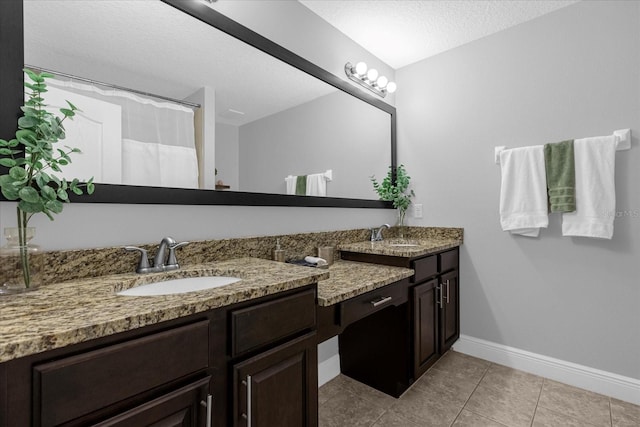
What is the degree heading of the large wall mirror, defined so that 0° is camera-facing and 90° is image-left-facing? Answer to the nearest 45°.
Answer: approximately 315°

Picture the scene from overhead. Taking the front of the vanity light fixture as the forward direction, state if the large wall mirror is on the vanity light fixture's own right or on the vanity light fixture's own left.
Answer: on the vanity light fixture's own right

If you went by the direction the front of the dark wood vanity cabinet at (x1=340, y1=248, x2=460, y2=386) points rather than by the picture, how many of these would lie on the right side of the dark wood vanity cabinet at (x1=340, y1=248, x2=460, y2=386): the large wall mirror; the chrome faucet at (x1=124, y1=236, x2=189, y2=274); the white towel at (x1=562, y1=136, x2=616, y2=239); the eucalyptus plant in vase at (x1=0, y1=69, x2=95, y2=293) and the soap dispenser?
4

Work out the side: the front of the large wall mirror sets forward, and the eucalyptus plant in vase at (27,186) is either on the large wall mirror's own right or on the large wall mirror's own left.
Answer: on the large wall mirror's own right

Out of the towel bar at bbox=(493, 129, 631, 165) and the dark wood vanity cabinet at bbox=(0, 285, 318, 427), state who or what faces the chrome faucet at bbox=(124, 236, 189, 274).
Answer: the towel bar

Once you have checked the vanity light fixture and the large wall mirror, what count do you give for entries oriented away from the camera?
0

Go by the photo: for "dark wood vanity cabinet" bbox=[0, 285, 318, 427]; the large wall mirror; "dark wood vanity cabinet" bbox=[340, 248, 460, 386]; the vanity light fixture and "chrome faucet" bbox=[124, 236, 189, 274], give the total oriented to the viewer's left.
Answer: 0

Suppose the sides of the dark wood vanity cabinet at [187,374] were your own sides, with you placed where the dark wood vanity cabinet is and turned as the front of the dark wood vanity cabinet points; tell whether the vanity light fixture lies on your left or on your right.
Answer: on your left

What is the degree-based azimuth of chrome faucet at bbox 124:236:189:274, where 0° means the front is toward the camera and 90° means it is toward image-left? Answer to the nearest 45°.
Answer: approximately 315°

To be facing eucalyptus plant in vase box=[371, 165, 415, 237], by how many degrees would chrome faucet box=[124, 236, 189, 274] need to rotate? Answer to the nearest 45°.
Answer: approximately 45° to its left

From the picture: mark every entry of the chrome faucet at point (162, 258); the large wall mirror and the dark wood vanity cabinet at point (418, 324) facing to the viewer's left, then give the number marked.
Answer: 0

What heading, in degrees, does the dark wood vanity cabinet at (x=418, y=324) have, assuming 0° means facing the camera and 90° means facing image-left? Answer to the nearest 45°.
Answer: approximately 315°

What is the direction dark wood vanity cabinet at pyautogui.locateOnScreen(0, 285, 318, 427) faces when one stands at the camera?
facing the viewer and to the right of the viewer

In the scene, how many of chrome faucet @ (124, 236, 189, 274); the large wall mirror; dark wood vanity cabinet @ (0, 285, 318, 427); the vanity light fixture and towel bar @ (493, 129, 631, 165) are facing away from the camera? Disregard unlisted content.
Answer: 0

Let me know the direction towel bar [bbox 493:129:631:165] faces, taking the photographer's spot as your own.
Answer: facing the viewer and to the left of the viewer

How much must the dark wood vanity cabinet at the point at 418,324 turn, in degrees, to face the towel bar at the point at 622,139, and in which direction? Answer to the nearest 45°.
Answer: approximately 45° to its left

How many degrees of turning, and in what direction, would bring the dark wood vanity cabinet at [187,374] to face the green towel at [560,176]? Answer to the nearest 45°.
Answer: approximately 45° to its left

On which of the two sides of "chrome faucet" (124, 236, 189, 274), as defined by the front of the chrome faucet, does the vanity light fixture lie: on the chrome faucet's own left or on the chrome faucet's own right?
on the chrome faucet's own left

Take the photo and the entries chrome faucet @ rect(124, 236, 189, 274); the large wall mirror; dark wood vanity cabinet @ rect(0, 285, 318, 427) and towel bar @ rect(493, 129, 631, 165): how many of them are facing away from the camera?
0

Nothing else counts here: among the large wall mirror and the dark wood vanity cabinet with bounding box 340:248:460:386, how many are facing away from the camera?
0

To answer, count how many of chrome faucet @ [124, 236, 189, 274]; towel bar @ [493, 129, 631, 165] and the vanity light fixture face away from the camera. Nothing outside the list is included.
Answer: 0
